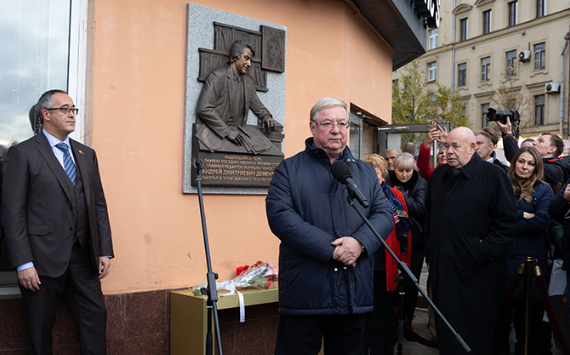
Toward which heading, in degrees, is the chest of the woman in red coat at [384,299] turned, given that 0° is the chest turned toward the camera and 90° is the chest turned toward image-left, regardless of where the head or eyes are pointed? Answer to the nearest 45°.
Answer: approximately 45°

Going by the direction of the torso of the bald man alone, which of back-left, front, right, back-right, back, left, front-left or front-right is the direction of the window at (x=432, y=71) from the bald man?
back-right

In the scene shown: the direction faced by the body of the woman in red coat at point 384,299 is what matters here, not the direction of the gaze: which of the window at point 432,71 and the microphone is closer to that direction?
the microphone

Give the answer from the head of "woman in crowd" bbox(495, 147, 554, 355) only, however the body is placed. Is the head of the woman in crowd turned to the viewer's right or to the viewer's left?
to the viewer's left

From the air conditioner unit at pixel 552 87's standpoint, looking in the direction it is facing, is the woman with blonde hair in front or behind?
in front

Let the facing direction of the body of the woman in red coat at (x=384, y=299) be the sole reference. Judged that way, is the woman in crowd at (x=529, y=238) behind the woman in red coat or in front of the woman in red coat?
behind

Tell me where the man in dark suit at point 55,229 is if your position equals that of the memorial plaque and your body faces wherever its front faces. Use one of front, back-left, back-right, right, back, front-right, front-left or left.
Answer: front-right

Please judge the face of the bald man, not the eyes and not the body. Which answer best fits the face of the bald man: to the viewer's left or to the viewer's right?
to the viewer's left

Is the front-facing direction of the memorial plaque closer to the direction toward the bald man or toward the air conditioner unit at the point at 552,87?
the bald man

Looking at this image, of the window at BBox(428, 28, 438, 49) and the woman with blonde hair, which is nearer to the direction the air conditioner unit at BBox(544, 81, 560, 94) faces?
the woman with blonde hair

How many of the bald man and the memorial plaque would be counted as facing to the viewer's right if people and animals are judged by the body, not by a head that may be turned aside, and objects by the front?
0
